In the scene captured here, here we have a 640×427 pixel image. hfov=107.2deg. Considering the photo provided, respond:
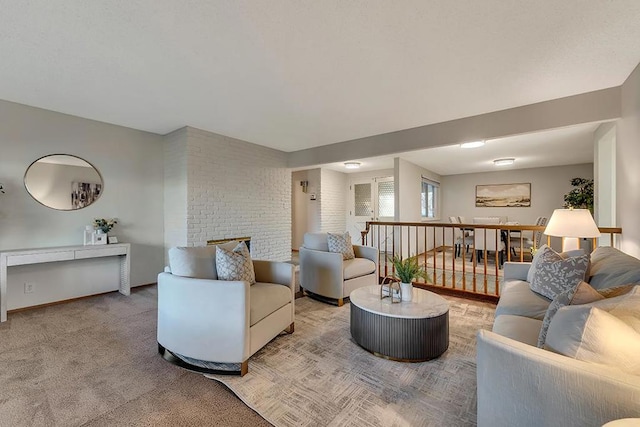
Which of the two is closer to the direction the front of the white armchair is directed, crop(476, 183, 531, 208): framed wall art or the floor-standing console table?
the framed wall art

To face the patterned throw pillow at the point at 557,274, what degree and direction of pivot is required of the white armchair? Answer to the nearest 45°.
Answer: approximately 45° to its left

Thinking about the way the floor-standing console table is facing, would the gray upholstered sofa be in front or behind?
in front

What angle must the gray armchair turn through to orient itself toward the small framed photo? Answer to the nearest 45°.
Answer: approximately 135° to its right

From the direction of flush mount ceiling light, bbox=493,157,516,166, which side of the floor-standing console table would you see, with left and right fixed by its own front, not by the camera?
left

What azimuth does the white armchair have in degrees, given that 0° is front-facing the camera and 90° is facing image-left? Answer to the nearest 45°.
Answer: approximately 315°

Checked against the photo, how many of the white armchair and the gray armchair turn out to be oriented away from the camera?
0

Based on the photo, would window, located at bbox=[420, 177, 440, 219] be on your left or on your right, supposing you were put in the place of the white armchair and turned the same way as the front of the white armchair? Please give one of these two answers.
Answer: on your left

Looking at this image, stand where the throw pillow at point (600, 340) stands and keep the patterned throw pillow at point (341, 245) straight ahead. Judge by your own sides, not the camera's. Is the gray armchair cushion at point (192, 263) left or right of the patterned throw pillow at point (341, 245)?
left

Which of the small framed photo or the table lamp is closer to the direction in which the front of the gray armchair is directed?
the table lamp

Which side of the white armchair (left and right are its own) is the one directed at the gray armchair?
left

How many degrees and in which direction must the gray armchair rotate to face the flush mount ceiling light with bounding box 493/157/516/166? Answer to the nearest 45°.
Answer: approximately 90° to its left

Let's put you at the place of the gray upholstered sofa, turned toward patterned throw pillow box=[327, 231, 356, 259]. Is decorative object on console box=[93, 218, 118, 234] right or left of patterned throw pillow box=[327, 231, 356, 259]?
left

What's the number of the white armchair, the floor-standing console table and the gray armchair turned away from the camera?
0

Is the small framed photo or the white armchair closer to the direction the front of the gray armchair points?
the white armchair
